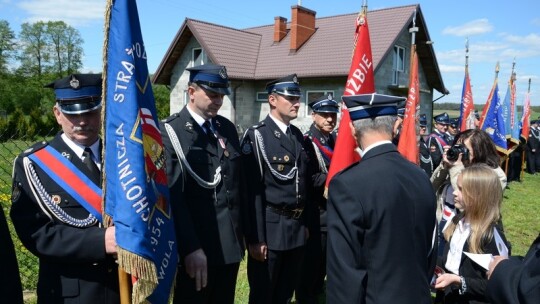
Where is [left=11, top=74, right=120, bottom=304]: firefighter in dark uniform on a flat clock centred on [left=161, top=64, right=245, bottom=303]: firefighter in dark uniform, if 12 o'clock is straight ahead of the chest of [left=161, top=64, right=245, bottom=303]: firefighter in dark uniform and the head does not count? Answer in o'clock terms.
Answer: [left=11, top=74, right=120, bottom=304]: firefighter in dark uniform is roughly at 3 o'clock from [left=161, top=64, right=245, bottom=303]: firefighter in dark uniform.

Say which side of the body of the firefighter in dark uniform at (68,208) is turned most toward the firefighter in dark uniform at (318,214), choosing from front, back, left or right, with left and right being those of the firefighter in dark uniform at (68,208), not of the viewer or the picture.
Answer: left

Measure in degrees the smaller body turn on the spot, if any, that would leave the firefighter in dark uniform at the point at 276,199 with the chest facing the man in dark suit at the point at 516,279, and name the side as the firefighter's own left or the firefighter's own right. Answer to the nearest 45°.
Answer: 0° — they already face them

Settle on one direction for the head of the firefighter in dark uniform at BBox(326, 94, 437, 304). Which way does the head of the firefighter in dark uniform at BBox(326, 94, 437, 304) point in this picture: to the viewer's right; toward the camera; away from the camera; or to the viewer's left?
away from the camera

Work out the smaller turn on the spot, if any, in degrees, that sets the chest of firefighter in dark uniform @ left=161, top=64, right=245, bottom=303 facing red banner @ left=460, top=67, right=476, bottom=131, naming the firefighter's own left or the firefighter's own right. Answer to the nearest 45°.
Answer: approximately 90° to the firefighter's own left

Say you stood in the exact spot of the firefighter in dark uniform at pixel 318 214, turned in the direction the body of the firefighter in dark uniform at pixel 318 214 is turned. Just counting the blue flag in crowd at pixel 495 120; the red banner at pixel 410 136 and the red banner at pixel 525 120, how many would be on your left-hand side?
3

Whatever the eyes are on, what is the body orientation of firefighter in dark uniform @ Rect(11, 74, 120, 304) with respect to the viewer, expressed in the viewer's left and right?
facing the viewer and to the right of the viewer

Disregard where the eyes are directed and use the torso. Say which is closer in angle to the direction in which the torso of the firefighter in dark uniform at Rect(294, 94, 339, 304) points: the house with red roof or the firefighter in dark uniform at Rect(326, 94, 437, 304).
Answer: the firefighter in dark uniform

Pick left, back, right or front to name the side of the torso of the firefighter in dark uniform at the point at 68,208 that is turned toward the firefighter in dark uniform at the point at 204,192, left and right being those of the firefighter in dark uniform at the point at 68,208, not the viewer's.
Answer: left
